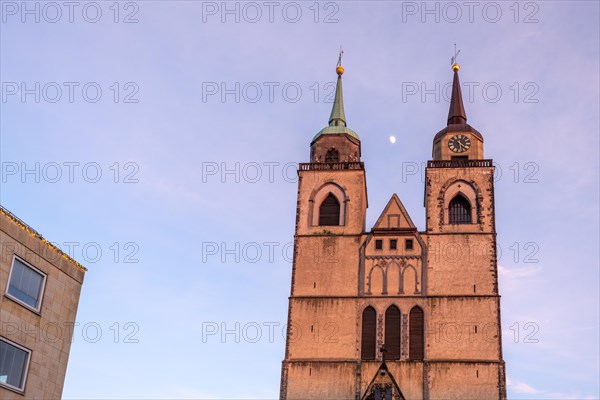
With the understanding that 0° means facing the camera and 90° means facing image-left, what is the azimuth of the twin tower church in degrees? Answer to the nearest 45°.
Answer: approximately 0°

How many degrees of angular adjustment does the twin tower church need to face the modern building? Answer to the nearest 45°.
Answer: approximately 45° to its right
